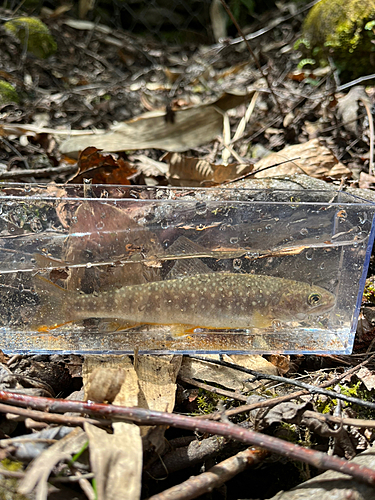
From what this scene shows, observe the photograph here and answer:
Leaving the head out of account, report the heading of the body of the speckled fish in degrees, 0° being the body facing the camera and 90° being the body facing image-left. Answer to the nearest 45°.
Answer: approximately 270°
